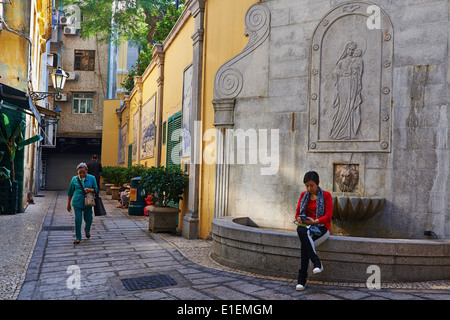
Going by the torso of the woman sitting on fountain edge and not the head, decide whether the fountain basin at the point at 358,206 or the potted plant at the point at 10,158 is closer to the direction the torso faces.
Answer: the potted plant

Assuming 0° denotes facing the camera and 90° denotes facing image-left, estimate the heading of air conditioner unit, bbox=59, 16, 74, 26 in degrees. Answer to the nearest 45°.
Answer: approximately 0°

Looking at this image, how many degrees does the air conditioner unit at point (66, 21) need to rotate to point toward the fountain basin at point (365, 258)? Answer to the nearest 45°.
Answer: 0° — it already faces it

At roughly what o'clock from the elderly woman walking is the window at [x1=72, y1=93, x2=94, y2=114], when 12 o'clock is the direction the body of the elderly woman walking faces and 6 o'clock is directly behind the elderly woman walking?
The window is roughly at 6 o'clock from the elderly woman walking.

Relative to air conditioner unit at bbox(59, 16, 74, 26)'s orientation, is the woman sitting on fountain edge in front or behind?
in front

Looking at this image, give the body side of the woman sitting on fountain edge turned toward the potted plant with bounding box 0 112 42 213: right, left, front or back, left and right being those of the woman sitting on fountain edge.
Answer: right

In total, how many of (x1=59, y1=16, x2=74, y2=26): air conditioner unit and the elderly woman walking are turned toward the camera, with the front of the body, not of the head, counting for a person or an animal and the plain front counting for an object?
2

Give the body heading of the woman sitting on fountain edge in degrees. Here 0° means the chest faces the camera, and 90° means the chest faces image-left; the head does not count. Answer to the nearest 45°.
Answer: approximately 45°

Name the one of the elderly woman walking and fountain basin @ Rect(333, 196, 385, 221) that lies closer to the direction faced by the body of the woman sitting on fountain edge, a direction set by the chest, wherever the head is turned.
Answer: the elderly woman walking

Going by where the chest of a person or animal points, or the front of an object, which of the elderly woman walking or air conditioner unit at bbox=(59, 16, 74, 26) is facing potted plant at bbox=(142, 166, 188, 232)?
the air conditioner unit
